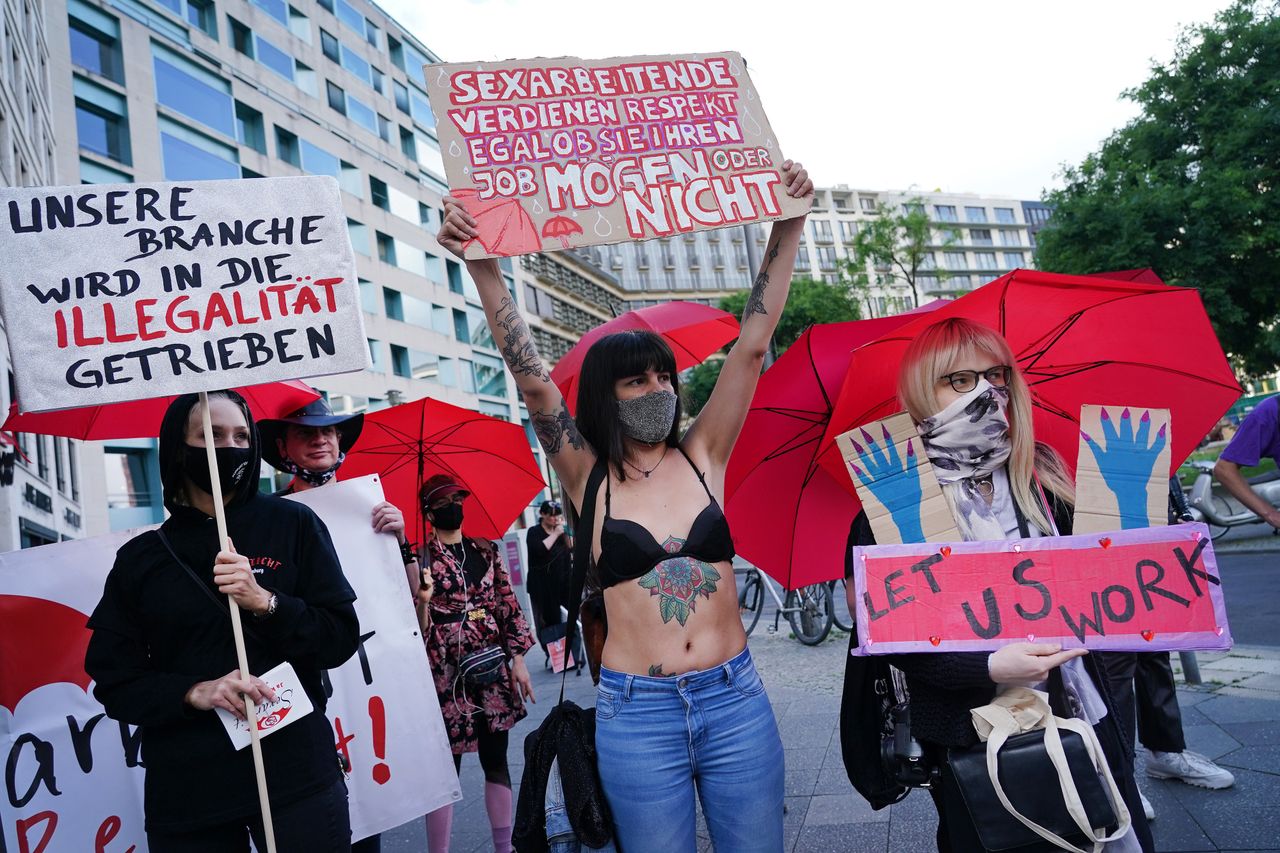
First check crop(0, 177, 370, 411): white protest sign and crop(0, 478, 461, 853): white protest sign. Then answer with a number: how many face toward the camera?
2

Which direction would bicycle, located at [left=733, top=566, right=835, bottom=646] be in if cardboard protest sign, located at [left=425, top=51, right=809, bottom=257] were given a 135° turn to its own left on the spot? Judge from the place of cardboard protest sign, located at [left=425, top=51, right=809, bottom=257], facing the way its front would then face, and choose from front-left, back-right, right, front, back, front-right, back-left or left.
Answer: front-left

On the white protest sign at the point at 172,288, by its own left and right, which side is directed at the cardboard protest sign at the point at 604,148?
left

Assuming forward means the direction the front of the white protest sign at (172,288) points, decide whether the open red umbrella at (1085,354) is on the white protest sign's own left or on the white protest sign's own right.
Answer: on the white protest sign's own left

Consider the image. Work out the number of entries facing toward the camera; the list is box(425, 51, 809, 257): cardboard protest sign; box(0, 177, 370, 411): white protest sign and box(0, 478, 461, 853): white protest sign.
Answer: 3

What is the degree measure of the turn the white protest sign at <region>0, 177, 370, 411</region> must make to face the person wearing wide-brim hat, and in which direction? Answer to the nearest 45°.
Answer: approximately 180°

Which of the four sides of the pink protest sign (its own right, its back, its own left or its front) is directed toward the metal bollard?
back

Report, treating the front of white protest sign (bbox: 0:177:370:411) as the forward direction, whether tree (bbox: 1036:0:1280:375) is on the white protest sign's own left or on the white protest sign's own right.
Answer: on the white protest sign's own left

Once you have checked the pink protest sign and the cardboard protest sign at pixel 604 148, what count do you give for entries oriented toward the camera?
2

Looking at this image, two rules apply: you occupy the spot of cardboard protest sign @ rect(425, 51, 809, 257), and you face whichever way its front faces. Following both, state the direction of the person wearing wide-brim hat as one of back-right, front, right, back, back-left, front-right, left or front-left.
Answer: back-right
